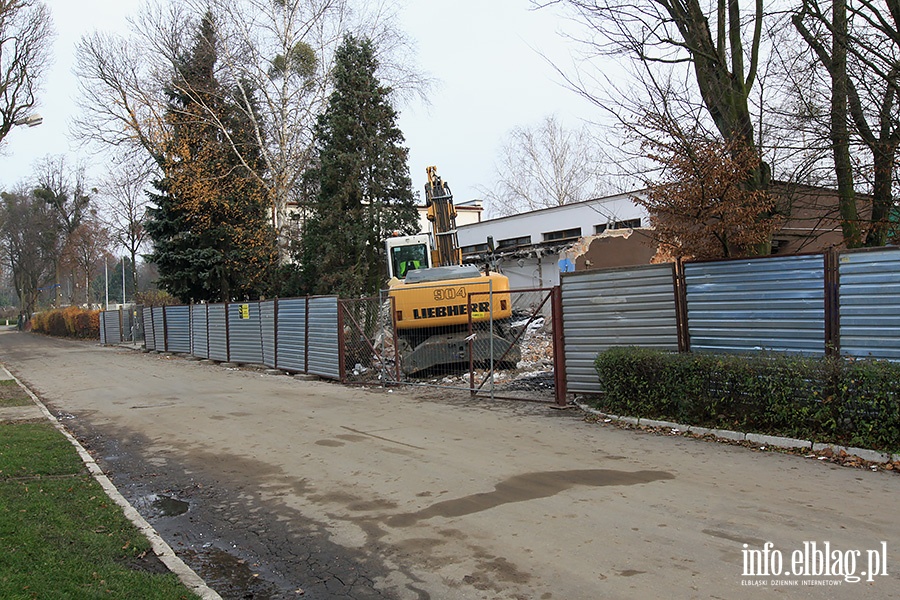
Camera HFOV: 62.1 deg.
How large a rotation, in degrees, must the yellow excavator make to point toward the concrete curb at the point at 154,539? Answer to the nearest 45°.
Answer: approximately 180°

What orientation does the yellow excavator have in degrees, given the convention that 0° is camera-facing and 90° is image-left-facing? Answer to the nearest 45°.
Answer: approximately 180°

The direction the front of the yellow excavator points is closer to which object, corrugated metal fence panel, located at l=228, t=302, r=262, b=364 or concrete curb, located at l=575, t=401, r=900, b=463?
the corrugated metal fence panel

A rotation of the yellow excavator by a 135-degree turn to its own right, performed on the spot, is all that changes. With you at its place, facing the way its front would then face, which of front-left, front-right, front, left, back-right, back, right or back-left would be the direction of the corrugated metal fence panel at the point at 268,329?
back

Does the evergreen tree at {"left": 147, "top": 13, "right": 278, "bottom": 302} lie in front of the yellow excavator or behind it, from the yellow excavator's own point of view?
in front

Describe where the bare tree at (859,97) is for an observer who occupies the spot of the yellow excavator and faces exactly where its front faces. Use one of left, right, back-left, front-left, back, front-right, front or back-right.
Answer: back-right

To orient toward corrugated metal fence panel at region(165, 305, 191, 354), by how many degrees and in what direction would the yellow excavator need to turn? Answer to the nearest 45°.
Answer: approximately 45° to its left

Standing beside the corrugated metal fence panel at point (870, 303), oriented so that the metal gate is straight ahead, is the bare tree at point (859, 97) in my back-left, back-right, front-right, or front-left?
front-right

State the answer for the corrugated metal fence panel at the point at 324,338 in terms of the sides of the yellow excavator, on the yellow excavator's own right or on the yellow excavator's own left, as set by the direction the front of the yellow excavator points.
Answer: on the yellow excavator's own left

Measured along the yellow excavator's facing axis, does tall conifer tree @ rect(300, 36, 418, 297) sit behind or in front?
in front

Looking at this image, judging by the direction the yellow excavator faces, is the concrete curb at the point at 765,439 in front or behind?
behind

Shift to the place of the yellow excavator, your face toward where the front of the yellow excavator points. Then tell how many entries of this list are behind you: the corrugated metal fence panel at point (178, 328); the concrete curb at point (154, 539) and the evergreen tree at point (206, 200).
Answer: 1

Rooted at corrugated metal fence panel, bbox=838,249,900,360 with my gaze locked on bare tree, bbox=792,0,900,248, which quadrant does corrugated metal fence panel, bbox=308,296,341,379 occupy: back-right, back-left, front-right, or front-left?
front-left

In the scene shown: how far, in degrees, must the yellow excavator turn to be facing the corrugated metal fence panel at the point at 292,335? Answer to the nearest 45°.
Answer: approximately 45° to its left

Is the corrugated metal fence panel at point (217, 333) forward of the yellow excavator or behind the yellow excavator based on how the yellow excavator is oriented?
forward
